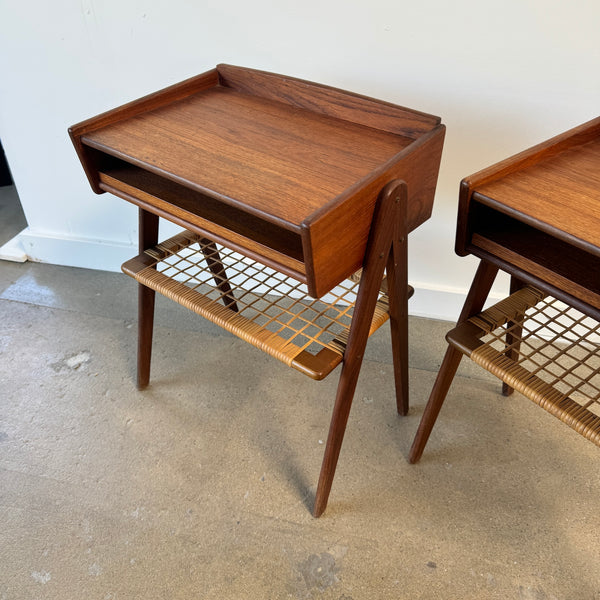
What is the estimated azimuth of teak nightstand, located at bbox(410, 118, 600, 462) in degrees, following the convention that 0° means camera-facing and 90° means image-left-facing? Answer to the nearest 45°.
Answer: approximately 45°

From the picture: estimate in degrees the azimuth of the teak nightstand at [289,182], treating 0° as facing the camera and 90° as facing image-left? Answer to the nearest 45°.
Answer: approximately 45°
